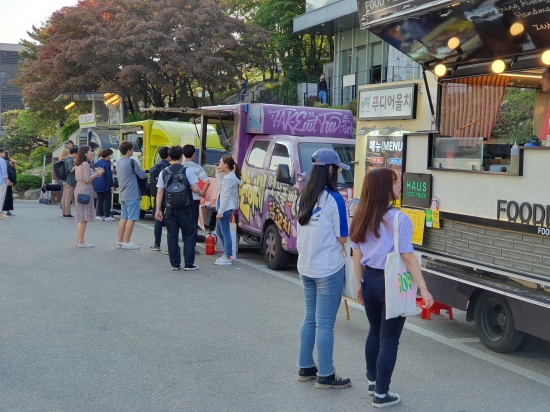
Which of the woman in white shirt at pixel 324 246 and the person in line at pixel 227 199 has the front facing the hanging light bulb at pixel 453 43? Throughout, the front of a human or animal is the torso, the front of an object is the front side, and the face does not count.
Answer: the woman in white shirt

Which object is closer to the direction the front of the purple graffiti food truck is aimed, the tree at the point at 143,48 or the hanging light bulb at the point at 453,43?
the hanging light bulb

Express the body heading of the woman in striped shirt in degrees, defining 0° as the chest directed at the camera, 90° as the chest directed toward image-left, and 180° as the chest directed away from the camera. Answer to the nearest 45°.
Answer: approximately 225°

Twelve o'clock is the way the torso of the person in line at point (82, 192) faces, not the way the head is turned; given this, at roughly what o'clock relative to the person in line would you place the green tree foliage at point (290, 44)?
The green tree foliage is roughly at 10 o'clock from the person in line.

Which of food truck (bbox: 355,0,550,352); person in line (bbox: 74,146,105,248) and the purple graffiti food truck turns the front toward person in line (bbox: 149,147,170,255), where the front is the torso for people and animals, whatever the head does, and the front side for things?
person in line (bbox: 74,146,105,248)

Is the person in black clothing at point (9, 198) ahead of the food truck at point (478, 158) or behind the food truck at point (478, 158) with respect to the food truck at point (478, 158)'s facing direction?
behind

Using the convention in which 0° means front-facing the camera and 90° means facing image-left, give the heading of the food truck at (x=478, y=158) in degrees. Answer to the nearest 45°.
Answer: approximately 315°

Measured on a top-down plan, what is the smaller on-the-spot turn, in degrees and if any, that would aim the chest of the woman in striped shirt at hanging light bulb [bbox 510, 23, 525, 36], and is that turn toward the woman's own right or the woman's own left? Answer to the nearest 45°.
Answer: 0° — they already face it

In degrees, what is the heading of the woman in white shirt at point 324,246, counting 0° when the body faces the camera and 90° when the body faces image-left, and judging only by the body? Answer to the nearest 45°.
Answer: approximately 225°

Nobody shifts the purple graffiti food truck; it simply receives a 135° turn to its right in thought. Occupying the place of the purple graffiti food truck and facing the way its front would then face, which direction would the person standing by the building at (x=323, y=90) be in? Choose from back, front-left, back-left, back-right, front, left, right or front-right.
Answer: right

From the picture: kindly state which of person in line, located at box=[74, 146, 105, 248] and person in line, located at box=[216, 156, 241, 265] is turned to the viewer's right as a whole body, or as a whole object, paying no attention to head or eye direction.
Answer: person in line, located at box=[74, 146, 105, 248]

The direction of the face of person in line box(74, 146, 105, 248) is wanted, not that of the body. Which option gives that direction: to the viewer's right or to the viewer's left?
to the viewer's right

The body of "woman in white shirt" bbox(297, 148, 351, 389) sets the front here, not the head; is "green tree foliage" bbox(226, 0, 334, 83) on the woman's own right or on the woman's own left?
on the woman's own left

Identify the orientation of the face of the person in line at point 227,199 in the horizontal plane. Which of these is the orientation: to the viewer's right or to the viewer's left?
to the viewer's left

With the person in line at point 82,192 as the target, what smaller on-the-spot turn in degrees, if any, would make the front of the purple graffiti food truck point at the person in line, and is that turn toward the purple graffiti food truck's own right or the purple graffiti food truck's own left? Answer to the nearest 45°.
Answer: approximately 135° to the purple graffiti food truck's own right

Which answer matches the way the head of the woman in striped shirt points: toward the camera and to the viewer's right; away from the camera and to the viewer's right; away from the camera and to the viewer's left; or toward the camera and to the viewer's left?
away from the camera and to the viewer's right

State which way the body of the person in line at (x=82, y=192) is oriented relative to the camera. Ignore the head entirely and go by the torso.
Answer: to the viewer's right
